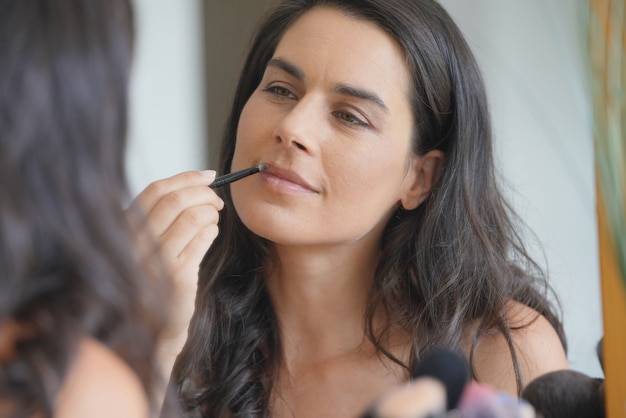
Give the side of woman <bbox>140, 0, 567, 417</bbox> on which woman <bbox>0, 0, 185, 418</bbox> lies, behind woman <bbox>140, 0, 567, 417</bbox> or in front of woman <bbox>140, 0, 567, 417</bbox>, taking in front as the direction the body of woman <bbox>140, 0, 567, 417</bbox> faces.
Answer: in front

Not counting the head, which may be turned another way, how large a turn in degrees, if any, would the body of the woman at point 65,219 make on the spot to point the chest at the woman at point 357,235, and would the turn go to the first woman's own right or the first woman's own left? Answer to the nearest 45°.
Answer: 0° — they already face them

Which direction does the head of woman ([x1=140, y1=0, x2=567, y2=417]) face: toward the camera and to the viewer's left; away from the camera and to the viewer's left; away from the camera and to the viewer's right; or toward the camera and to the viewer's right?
toward the camera and to the viewer's left

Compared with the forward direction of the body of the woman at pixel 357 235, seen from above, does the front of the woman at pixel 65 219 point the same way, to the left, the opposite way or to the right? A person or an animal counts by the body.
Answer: the opposite way

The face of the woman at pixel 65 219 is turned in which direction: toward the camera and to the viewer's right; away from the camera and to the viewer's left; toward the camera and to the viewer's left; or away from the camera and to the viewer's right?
away from the camera and to the viewer's right

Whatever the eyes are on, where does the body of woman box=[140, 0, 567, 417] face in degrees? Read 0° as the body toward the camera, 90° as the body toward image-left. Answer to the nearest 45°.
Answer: approximately 45°

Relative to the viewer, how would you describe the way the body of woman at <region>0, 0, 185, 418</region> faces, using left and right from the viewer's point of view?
facing away from the viewer and to the right of the viewer
